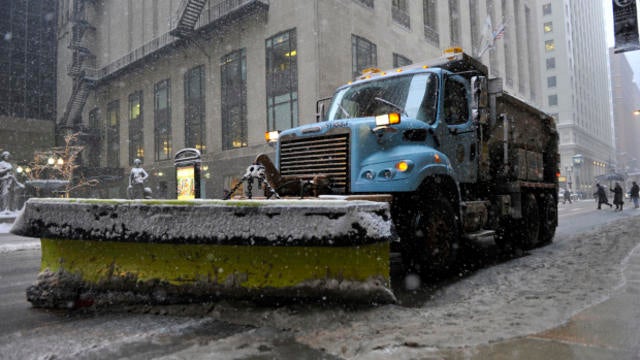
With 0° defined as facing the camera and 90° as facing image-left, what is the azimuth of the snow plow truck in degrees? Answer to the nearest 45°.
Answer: approximately 45°

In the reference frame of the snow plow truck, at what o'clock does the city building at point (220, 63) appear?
The city building is roughly at 4 o'clock from the snow plow truck.

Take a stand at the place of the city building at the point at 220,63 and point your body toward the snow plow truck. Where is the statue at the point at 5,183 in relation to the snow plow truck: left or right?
right

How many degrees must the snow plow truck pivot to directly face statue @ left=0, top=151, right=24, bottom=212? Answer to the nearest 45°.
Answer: approximately 90° to its right
